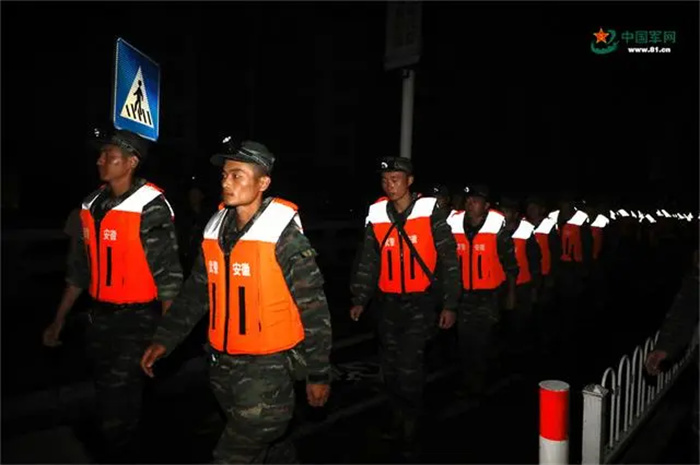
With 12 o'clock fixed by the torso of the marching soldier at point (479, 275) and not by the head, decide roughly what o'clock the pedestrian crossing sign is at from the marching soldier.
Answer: The pedestrian crossing sign is roughly at 1 o'clock from the marching soldier.

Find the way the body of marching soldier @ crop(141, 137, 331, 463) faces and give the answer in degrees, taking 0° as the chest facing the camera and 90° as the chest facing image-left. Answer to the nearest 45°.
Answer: approximately 45°

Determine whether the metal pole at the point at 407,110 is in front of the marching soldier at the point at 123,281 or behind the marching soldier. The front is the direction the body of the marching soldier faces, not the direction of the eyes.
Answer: behind

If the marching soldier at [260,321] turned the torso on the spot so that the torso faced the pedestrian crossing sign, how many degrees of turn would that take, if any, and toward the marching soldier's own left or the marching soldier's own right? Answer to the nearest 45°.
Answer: approximately 135° to the marching soldier's own right

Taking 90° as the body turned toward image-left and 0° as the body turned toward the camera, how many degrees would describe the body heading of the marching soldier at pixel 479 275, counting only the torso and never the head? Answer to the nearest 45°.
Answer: approximately 45°

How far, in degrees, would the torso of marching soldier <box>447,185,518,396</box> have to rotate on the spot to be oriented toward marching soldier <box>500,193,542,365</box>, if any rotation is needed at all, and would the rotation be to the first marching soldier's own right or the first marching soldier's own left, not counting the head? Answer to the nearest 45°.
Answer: approximately 135° to the first marching soldier's own right

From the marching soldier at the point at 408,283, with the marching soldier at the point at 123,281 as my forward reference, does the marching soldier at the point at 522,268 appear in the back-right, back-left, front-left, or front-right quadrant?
back-right

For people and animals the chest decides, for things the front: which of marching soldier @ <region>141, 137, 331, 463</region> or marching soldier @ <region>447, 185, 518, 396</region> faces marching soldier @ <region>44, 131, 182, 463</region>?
marching soldier @ <region>447, 185, 518, 396</region>

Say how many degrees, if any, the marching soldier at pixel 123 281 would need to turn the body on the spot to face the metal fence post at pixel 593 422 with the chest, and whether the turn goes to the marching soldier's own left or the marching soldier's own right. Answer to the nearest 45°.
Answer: approximately 90° to the marching soldier's own left

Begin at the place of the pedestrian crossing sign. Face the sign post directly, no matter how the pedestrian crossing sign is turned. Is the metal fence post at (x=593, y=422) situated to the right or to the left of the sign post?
right

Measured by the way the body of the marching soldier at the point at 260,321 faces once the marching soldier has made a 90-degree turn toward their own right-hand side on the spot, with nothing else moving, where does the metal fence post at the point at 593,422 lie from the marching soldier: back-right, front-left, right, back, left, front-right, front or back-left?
back-right
